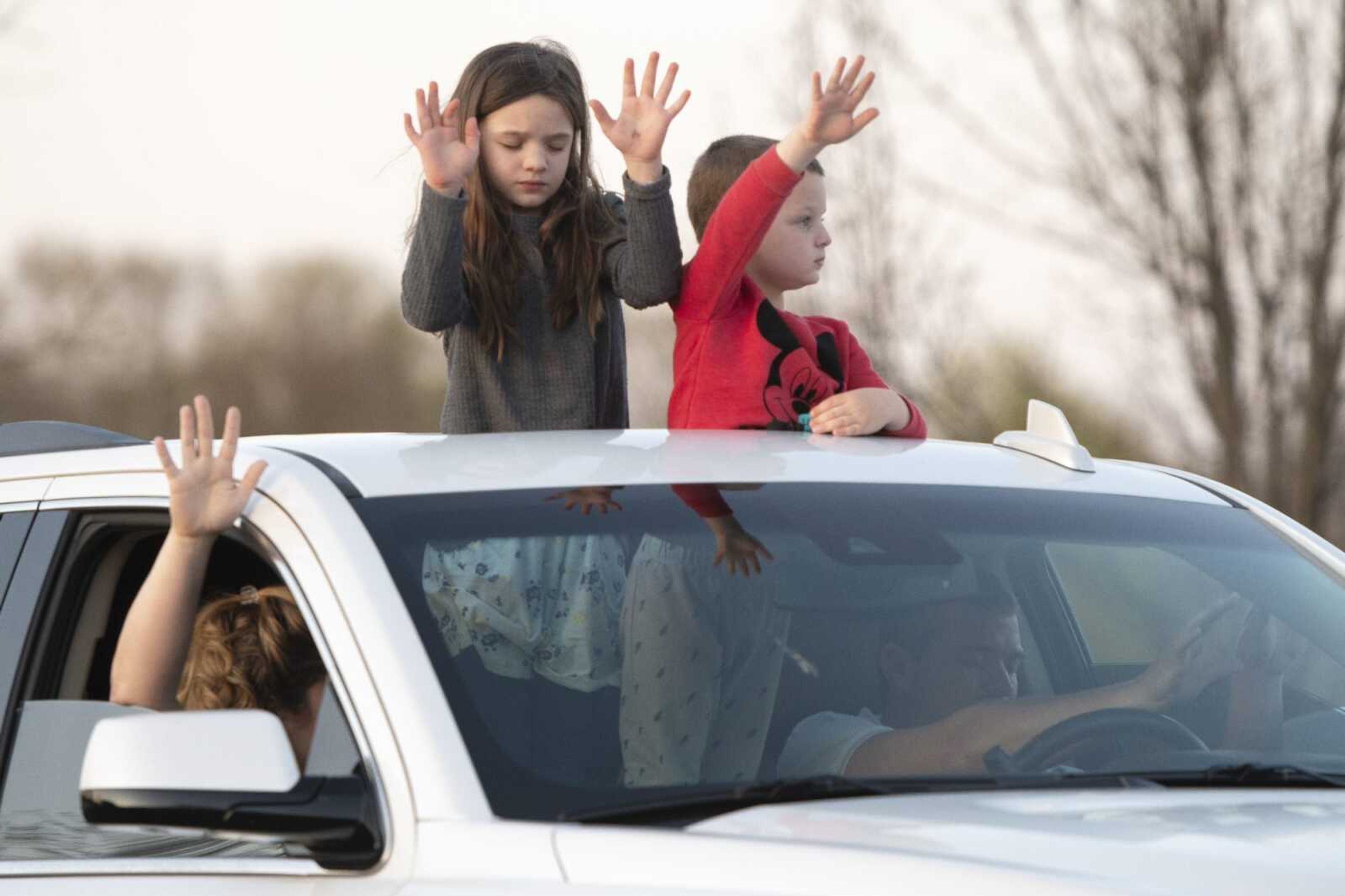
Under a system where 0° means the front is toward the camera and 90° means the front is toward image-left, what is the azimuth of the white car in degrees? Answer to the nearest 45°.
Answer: approximately 315°
